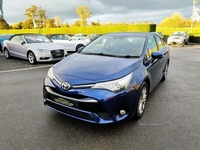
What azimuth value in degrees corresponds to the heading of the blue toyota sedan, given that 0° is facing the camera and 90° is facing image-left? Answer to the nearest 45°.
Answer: approximately 45°

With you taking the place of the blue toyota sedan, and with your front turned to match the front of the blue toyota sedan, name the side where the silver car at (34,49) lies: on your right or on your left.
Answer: on your right

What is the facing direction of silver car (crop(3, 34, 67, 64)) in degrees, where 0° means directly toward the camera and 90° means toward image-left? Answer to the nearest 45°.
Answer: approximately 315°
